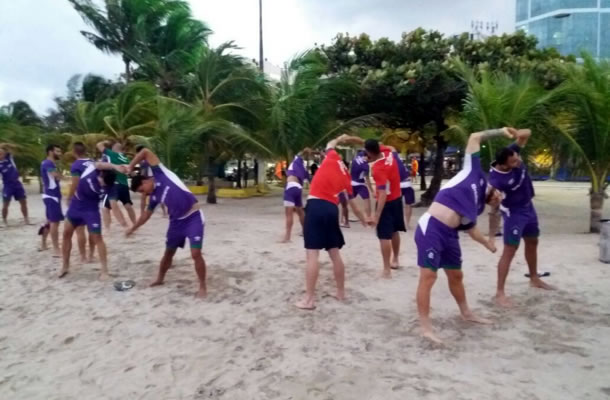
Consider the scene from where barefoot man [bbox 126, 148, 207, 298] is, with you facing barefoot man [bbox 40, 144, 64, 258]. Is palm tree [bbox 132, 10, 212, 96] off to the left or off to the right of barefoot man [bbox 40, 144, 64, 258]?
right

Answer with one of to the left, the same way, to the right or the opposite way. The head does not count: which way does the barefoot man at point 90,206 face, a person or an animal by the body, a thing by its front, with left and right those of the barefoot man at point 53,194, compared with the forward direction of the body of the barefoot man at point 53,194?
to the right

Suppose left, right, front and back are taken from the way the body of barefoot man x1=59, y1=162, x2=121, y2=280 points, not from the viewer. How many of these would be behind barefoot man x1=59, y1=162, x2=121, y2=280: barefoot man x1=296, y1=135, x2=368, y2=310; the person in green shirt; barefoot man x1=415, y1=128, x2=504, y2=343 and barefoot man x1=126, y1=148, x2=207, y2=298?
1

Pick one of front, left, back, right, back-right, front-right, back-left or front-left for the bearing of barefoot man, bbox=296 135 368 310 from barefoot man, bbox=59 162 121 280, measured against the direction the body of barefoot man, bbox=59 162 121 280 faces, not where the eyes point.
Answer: front-left

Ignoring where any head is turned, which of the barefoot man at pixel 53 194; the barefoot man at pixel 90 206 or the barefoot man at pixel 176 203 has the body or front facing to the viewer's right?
the barefoot man at pixel 53 194

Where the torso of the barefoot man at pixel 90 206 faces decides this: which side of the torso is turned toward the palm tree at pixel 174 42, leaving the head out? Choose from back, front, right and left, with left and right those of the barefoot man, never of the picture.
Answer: back

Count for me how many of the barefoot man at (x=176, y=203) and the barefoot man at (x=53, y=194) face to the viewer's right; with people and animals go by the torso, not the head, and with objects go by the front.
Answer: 1

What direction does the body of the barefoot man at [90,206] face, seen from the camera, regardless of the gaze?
toward the camera

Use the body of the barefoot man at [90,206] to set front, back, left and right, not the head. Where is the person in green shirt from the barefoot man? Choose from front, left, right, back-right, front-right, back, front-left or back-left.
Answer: back

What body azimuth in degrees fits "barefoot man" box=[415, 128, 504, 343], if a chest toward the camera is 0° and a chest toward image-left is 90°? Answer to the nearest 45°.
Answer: approximately 315°

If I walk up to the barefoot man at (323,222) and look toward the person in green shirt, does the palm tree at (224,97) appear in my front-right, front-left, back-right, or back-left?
front-right

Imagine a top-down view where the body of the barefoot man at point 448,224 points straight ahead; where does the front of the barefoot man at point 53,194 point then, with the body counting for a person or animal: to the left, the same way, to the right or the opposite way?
to the left

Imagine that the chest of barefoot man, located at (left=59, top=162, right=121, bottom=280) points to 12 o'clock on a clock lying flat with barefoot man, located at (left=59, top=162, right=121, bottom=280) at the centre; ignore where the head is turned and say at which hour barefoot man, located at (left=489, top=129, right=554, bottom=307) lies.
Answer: barefoot man, located at (left=489, top=129, right=554, bottom=307) is roughly at 10 o'clock from barefoot man, located at (left=59, top=162, right=121, bottom=280).

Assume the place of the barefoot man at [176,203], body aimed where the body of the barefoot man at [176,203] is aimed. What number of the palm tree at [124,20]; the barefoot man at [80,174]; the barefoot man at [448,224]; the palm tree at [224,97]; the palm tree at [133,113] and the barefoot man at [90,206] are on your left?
1
